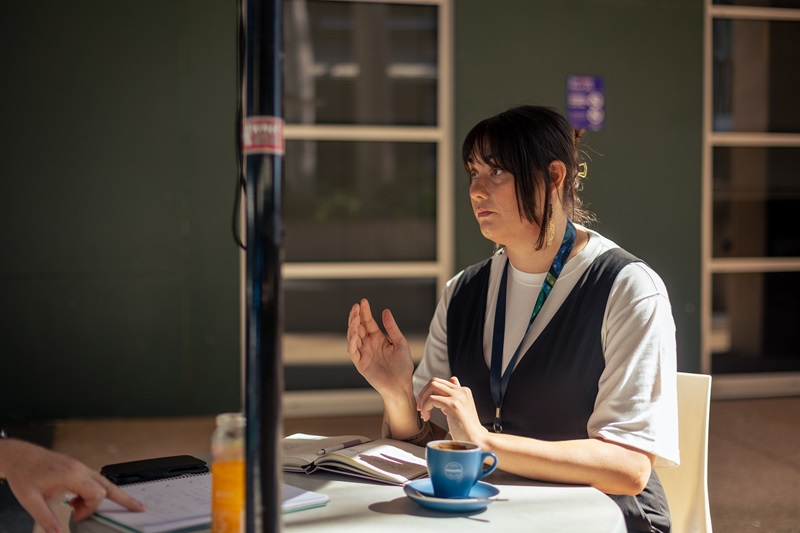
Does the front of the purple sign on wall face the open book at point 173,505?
yes

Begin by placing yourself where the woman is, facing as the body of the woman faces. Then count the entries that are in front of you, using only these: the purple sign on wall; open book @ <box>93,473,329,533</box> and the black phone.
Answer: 2

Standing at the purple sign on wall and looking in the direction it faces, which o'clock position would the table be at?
The table is roughly at 12 o'clock from the purple sign on wall.

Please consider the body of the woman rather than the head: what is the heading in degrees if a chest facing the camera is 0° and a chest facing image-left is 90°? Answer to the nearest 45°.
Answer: approximately 45°

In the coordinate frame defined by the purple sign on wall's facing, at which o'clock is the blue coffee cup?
The blue coffee cup is roughly at 12 o'clock from the purple sign on wall.

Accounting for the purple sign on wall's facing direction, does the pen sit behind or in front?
in front

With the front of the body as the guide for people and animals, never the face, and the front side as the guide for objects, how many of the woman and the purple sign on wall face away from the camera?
0

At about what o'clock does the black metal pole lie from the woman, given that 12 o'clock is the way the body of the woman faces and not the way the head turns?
The black metal pole is roughly at 11 o'clock from the woman.

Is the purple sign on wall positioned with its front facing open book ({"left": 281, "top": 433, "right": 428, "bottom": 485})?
yes

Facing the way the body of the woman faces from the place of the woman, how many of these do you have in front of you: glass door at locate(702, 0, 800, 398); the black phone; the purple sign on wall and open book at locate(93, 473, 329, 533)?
2

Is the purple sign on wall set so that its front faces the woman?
yes

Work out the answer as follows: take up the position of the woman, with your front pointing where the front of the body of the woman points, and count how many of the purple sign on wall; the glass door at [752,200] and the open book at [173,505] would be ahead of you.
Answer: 1

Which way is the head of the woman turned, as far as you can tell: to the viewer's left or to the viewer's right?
to the viewer's left

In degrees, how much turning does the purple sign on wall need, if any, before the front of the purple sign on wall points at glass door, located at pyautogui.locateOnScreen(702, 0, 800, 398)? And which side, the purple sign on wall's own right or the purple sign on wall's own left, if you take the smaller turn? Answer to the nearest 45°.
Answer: approximately 135° to the purple sign on wall's own left
